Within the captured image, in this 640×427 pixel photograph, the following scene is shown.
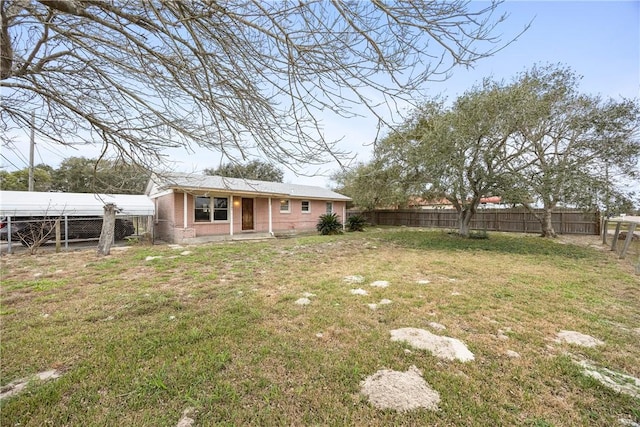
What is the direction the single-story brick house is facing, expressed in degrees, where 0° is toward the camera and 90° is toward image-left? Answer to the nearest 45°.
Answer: approximately 315°

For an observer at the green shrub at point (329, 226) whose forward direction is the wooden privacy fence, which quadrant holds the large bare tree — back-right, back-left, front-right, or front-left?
back-right

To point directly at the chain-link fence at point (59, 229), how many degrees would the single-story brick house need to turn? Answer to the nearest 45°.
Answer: approximately 135° to its right

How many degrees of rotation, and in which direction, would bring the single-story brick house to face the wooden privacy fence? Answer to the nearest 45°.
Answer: approximately 45° to its left

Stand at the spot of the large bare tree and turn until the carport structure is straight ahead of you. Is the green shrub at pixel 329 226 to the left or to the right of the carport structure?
right

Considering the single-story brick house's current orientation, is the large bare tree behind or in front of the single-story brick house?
in front
